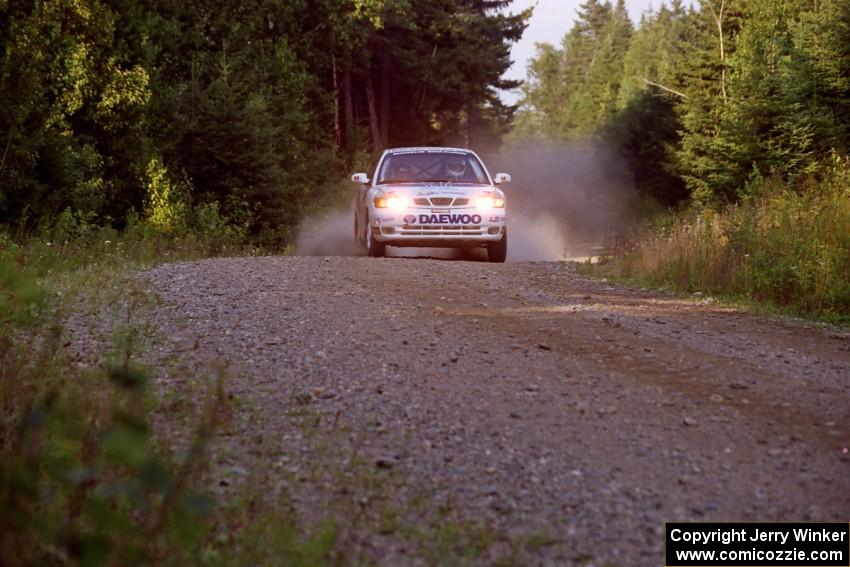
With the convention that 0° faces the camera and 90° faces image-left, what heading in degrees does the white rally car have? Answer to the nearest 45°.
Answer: approximately 0°
